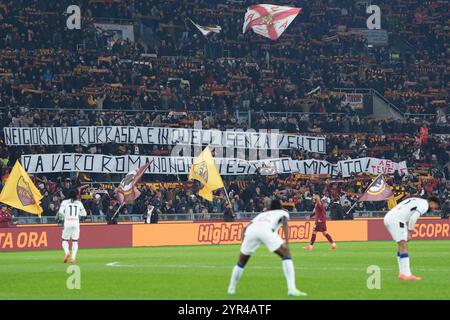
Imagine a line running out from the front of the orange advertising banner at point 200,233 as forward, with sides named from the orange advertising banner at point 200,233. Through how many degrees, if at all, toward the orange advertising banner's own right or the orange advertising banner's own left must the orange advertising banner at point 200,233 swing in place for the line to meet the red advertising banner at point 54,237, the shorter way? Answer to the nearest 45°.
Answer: approximately 45° to the orange advertising banner's own right

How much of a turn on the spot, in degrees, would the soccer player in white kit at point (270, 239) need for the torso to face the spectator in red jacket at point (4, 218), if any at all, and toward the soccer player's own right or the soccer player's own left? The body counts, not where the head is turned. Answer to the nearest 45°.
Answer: approximately 90° to the soccer player's own left

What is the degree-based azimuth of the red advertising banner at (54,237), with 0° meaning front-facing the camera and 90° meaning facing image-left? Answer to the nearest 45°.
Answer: approximately 0°

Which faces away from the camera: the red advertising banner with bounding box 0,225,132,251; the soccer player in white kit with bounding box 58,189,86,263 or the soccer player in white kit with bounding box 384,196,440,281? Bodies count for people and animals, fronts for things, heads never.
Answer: the soccer player in white kit with bounding box 58,189,86,263

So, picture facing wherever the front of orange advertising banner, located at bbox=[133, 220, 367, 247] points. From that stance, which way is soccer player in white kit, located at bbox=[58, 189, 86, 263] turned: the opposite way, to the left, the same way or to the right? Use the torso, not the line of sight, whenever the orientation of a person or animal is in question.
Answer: the opposite way

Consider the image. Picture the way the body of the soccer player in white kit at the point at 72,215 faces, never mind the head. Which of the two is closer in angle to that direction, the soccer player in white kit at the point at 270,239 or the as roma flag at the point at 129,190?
the as roma flag

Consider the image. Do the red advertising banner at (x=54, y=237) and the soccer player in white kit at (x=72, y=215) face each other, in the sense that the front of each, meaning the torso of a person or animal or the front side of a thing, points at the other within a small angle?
yes

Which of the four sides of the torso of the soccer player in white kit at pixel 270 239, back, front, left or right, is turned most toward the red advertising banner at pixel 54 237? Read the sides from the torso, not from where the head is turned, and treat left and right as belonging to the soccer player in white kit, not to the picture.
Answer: left

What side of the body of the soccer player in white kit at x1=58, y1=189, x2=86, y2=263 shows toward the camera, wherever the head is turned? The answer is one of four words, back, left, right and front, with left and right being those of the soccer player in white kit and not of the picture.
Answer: back

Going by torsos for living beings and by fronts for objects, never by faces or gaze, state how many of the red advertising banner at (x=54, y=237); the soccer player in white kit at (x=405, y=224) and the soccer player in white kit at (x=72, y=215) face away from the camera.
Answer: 1
